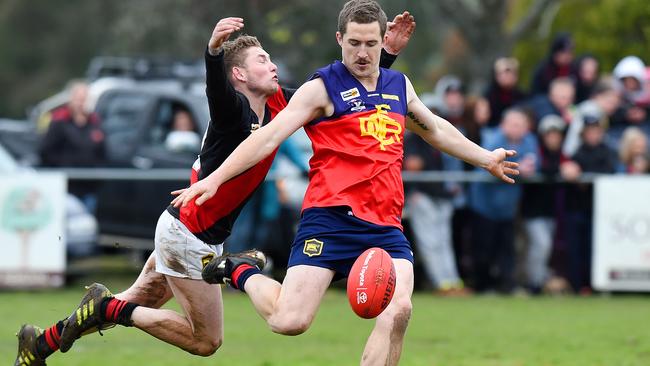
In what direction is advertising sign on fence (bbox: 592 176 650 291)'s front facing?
toward the camera

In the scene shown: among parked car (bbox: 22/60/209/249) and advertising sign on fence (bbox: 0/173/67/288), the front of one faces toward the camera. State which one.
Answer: the advertising sign on fence

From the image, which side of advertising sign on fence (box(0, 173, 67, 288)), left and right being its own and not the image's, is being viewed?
front

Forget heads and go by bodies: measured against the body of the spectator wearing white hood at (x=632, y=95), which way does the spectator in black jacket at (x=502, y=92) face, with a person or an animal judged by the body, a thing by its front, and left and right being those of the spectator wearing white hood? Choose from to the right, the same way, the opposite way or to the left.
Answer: the same way

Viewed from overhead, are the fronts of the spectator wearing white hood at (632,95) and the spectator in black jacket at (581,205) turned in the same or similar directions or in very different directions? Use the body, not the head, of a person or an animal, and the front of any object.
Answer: same or similar directions

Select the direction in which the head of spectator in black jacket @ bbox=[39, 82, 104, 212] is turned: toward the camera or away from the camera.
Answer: toward the camera

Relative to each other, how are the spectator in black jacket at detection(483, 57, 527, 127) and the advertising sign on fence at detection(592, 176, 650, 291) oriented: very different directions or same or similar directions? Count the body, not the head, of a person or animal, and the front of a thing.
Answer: same or similar directions

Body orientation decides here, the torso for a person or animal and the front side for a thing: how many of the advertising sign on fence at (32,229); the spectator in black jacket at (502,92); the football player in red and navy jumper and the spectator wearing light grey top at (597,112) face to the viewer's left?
0

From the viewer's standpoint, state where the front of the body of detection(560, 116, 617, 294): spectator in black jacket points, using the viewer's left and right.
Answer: facing the viewer

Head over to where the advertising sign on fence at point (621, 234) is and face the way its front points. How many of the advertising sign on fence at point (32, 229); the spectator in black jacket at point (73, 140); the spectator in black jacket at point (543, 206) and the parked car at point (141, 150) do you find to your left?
0

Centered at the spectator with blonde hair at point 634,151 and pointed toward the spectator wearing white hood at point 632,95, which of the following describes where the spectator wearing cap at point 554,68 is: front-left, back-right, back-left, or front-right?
front-left

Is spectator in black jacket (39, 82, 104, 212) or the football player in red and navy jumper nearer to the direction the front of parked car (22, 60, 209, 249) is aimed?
the spectator in black jacket

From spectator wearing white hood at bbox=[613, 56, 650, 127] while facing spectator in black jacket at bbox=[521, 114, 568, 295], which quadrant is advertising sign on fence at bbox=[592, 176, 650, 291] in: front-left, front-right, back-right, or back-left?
front-left
